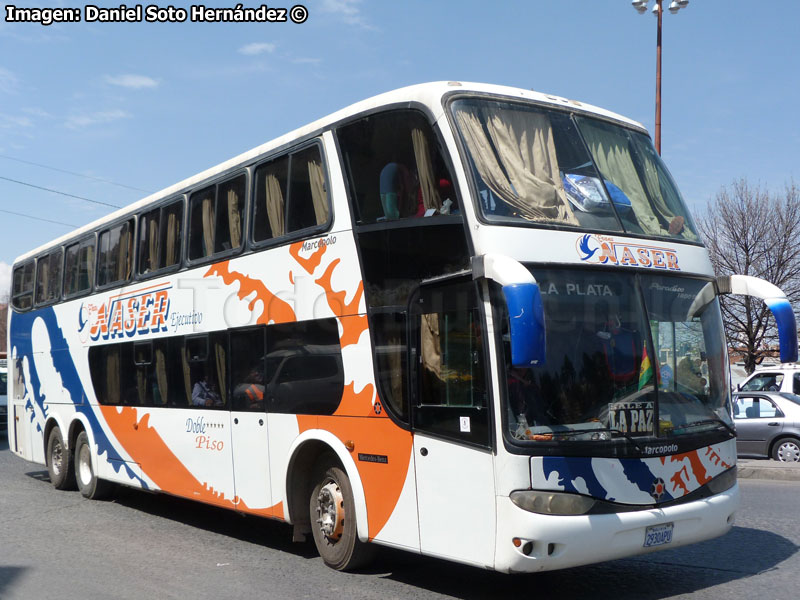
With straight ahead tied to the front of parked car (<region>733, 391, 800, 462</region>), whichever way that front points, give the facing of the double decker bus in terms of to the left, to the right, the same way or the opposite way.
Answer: the opposite way

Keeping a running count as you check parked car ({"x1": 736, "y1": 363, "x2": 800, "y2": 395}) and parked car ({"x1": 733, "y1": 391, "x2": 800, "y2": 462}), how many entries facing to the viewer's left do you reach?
2

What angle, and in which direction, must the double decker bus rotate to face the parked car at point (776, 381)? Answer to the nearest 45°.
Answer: approximately 90° to its left

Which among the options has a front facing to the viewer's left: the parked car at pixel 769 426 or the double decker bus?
the parked car

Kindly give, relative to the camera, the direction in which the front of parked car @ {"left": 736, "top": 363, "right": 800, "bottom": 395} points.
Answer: facing to the left of the viewer

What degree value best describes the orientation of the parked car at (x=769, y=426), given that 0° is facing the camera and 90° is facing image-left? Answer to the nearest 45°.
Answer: approximately 90°

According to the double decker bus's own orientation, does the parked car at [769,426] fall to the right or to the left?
on its left

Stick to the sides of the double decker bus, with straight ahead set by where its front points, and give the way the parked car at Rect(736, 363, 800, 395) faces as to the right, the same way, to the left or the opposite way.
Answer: the opposite way

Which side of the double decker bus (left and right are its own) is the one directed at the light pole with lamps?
left

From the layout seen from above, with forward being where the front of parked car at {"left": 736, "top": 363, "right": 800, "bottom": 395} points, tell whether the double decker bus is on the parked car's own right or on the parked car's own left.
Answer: on the parked car's own left
